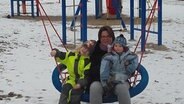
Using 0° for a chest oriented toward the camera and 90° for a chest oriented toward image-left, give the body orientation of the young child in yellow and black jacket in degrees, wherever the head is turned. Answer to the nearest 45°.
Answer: approximately 0°

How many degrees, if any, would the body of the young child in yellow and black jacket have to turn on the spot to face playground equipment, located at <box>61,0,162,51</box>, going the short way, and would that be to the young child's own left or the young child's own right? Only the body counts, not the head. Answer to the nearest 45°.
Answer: approximately 180°
